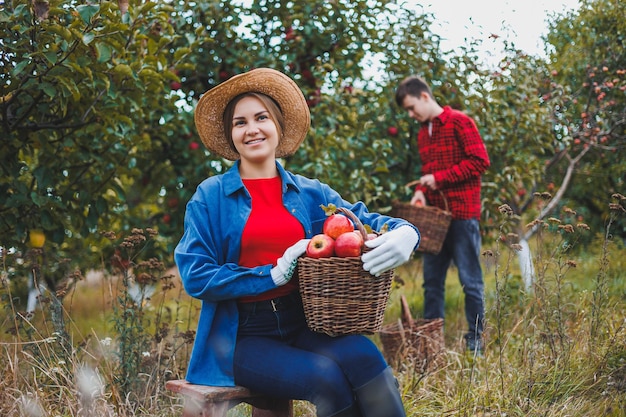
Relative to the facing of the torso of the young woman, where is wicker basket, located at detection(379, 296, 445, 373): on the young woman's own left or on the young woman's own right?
on the young woman's own left

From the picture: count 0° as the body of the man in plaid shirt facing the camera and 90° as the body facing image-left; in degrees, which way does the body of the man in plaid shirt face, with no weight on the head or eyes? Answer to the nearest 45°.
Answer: approximately 45°

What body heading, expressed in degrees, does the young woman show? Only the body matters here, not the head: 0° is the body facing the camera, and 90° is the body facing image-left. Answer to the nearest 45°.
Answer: approximately 315°
